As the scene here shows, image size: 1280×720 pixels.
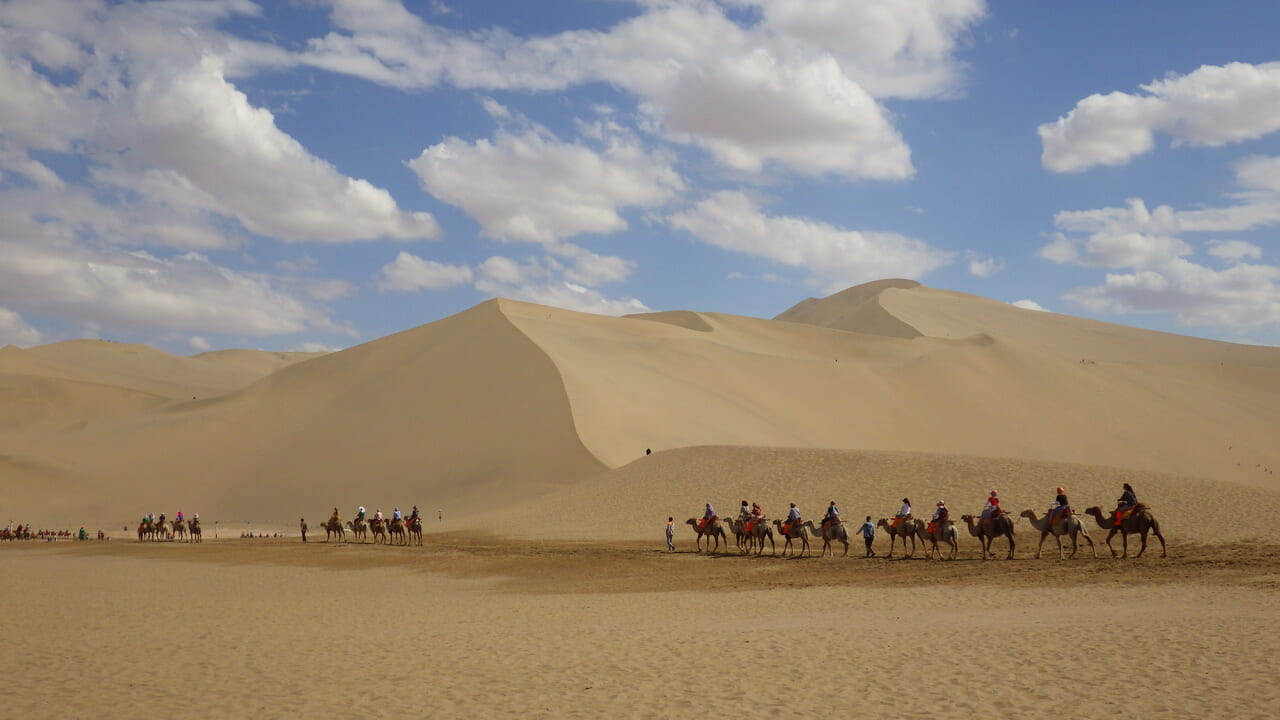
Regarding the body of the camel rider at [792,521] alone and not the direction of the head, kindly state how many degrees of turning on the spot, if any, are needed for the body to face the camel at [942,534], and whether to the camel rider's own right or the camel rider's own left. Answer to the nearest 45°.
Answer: approximately 135° to the camel rider's own left

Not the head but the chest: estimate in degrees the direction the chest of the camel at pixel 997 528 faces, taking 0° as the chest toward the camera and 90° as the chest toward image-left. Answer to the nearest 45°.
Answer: approximately 90°

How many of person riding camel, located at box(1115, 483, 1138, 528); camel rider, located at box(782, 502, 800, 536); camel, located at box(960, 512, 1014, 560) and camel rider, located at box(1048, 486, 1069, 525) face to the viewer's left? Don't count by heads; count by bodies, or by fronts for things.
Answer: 4

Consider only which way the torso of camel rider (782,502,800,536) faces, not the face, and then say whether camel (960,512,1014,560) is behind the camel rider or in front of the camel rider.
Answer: behind

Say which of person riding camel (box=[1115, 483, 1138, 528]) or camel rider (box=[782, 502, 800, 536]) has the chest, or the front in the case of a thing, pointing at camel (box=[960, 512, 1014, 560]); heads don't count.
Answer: the person riding camel

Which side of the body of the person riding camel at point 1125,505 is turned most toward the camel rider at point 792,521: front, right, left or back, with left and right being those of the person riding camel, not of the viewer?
front

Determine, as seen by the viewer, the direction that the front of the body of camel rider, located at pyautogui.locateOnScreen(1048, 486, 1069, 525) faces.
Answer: to the viewer's left

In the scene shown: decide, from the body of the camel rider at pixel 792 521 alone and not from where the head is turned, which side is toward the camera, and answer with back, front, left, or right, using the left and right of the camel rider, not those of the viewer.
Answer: left

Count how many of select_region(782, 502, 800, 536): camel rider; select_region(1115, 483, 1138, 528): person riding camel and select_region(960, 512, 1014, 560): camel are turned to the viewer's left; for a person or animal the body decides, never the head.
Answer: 3

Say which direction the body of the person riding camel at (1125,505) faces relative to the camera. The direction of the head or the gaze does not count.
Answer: to the viewer's left

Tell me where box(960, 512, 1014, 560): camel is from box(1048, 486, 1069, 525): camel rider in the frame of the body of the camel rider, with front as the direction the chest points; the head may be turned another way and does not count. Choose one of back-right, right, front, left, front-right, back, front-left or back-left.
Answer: front

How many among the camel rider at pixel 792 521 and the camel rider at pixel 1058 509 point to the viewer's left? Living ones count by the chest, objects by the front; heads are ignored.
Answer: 2

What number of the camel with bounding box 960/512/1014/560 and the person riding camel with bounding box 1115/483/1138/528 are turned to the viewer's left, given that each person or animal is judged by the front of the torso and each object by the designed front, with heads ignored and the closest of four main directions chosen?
2
